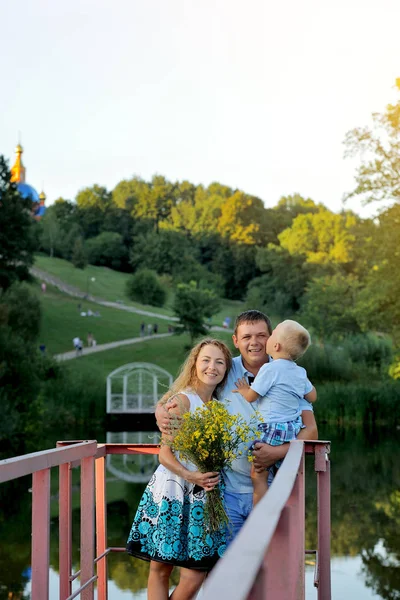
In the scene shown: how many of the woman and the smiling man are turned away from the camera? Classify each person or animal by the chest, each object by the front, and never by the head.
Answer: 0

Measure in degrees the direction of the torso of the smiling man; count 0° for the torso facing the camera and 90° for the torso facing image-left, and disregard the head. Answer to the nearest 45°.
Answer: approximately 0°

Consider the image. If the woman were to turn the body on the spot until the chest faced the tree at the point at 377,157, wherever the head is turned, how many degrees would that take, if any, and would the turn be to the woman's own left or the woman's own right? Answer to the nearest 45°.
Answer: approximately 135° to the woman's own left

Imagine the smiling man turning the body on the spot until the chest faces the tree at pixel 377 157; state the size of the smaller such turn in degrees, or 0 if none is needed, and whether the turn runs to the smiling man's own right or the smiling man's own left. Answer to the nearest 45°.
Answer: approximately 180°

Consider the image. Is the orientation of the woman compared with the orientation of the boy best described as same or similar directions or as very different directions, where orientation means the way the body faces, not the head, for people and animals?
very different directions

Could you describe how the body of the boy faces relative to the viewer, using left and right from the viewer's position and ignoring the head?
facing away from the viewer and to the left of the viewer

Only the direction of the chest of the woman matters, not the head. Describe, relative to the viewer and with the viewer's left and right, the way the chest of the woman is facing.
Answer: facing the viewer and to the right of the viewer
